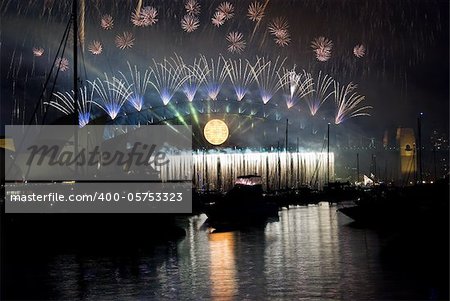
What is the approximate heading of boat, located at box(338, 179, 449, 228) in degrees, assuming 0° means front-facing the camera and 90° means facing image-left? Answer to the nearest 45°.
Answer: approximately 90°

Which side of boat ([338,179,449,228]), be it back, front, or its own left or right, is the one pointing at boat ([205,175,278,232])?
front
